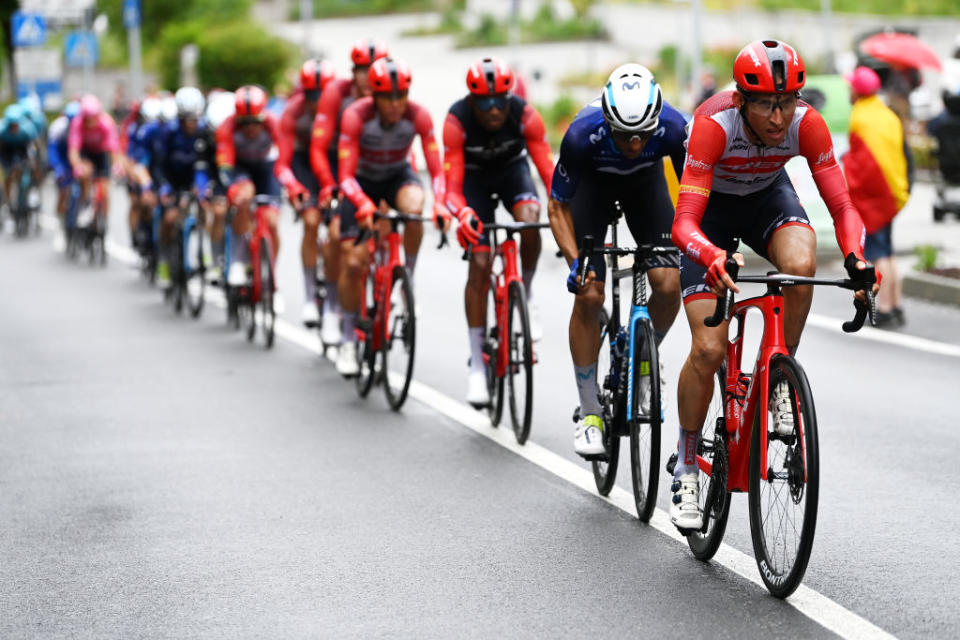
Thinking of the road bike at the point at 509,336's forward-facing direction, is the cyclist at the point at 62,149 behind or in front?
behind

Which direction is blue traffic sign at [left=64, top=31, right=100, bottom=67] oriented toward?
toward the camera

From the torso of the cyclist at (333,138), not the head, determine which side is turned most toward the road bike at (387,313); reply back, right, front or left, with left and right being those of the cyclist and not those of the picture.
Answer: front

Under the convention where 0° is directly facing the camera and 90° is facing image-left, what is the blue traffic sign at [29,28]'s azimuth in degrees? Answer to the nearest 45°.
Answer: approximately 0°

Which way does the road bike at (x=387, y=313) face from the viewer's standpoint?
toward the camera

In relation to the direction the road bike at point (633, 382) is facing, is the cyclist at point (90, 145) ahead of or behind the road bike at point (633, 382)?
behind

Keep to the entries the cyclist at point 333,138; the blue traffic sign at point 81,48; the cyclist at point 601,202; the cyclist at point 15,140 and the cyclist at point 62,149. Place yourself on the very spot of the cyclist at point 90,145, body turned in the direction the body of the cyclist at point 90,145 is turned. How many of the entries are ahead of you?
2

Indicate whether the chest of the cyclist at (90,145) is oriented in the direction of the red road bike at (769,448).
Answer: yes

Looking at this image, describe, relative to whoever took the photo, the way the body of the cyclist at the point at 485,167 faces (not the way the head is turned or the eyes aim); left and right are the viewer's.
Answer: facing the viewer

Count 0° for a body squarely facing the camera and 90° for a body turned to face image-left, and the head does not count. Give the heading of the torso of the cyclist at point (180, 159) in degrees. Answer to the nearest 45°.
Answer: approximately 0°
